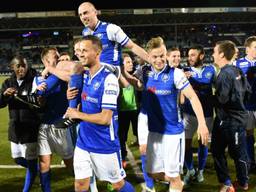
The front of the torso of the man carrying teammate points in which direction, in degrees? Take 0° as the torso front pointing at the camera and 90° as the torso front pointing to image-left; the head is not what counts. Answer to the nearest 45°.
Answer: approximately 45°

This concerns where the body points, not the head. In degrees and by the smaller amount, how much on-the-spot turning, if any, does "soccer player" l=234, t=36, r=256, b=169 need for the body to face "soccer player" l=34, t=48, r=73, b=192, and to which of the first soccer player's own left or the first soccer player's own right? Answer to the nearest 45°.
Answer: approximately 90° to the first soccer player's own right

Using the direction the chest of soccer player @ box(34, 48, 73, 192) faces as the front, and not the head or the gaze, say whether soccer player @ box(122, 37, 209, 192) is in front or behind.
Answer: in front

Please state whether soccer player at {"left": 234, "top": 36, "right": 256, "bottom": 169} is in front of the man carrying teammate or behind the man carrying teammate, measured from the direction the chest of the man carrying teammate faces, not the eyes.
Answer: behind

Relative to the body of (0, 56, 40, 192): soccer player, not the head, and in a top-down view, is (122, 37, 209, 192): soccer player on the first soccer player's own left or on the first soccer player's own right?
on the first soccer player's own left

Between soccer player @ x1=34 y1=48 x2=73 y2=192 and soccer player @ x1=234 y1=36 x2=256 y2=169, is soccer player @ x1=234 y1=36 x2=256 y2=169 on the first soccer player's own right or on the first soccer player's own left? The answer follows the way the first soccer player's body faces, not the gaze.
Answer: on the first soccer player's own left
